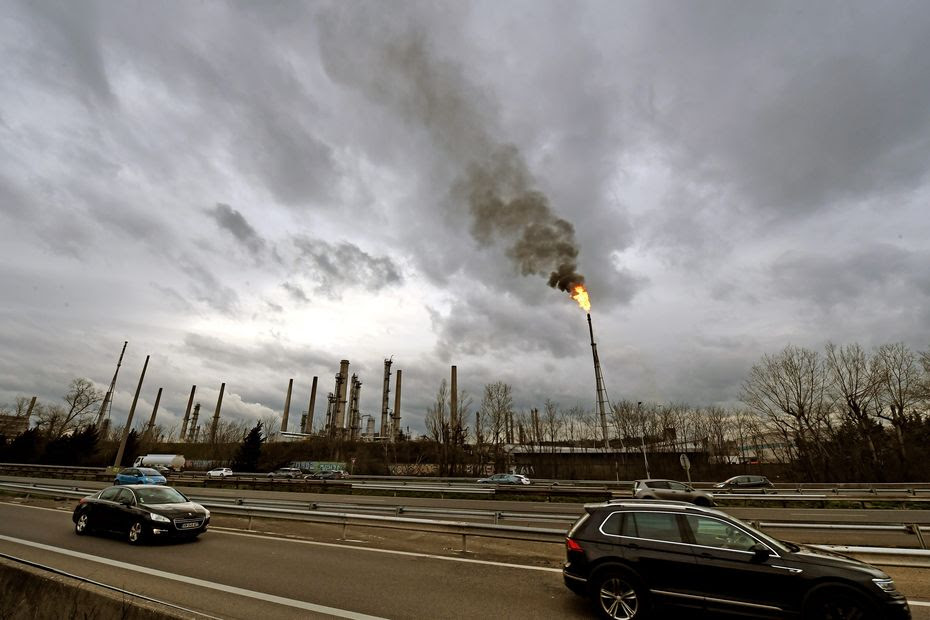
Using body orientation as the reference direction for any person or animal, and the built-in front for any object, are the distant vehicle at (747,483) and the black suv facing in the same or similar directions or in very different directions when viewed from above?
very different directions

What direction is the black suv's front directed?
to the viewer's right

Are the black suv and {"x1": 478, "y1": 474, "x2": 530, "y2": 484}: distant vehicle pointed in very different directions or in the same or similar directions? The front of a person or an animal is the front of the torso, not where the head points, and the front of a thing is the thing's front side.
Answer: very different directions

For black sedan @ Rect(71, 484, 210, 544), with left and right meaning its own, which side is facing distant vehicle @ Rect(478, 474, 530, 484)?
left

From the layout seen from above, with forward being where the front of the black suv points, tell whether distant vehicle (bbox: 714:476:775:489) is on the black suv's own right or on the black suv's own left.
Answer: on the black suv's own left

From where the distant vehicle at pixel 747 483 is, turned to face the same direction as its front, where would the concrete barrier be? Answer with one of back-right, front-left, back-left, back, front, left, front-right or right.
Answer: left

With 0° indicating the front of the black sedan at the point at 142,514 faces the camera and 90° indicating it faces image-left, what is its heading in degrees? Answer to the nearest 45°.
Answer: approximately 315°

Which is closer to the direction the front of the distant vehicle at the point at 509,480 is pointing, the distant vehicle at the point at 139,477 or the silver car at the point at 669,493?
the distant vehicle

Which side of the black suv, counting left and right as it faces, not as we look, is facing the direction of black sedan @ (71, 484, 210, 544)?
back

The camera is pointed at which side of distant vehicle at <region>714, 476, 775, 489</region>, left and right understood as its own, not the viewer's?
left

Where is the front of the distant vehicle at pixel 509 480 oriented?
to the viewer's left
